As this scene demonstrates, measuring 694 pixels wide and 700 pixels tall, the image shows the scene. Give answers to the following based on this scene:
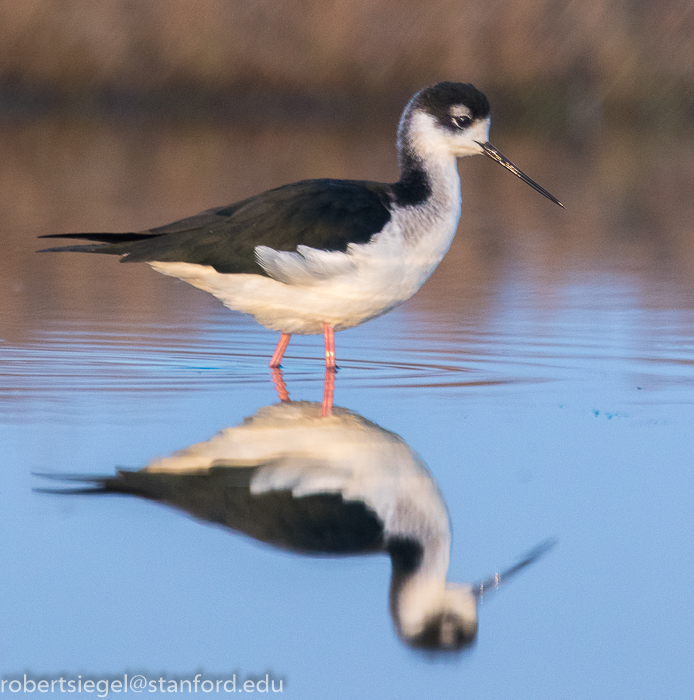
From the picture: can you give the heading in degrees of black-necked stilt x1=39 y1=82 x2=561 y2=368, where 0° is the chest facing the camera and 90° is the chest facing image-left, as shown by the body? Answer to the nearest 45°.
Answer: approximately 270°

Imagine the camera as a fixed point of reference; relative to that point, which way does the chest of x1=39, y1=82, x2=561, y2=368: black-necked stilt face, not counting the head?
to the viewer's right
